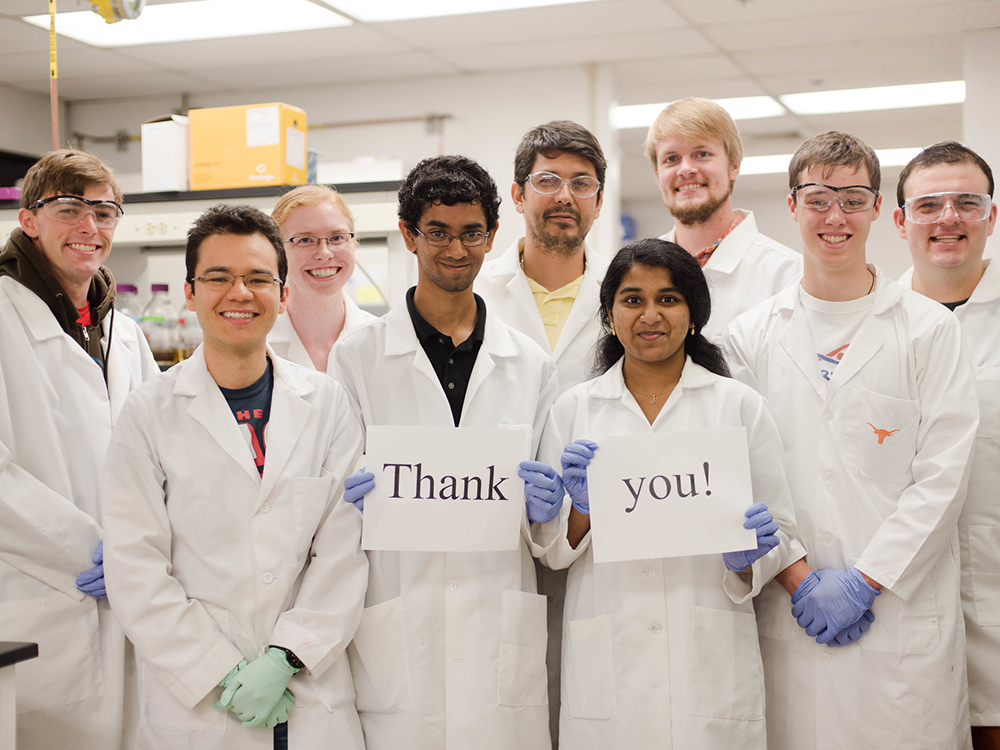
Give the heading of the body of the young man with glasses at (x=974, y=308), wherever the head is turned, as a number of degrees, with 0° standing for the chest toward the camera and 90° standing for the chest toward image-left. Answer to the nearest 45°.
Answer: approximately 0°

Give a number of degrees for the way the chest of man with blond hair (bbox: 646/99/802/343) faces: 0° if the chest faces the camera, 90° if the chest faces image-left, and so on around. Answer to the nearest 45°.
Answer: approximately 45°

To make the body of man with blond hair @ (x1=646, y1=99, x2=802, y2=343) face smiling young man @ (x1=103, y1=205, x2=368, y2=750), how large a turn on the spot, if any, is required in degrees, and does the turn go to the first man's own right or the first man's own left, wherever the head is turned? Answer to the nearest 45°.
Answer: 0° — they already face them

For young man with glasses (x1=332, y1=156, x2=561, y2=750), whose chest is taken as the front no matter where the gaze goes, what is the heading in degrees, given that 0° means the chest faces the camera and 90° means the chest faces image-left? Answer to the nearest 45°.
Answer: approximately 0°
